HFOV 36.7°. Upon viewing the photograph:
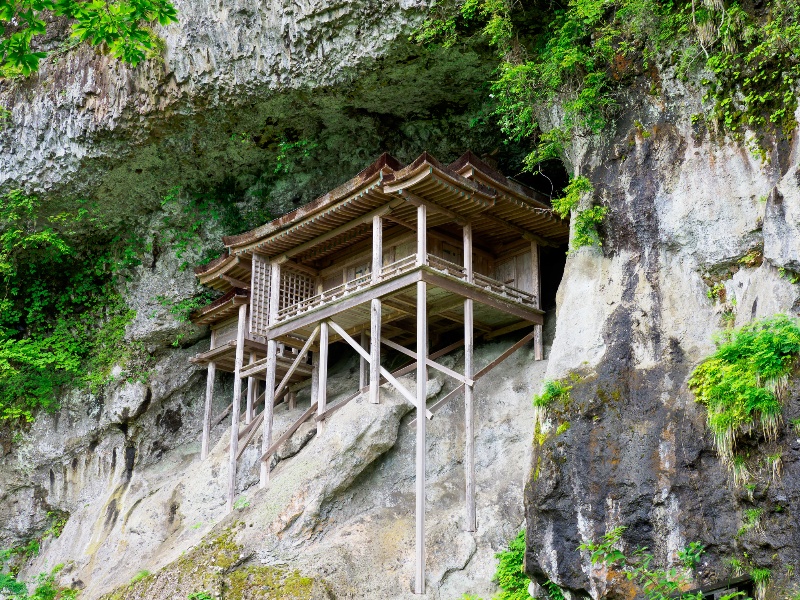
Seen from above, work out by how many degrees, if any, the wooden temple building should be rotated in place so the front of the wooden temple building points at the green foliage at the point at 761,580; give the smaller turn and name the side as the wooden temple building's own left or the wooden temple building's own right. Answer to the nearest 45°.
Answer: approximately 90° to the wooden temple building's own left

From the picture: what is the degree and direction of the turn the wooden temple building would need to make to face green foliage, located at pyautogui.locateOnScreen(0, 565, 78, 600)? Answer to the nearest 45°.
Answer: approximately 90° to its right

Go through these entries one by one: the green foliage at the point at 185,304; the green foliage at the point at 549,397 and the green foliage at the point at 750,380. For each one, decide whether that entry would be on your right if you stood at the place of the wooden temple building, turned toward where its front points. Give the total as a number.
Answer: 1

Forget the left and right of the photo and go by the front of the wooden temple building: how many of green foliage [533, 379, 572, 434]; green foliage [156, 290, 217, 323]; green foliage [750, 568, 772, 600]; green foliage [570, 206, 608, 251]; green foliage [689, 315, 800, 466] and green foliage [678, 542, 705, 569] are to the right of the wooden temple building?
1

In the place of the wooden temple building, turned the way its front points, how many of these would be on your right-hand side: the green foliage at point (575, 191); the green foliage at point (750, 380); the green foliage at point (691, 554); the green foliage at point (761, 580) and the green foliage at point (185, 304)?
1

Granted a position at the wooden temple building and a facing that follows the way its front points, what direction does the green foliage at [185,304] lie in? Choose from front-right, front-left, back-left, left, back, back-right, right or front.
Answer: right

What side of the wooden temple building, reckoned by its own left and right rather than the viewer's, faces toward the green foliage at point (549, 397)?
left

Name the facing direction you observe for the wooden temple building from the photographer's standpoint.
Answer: facing the viewer and to the left of the viewer

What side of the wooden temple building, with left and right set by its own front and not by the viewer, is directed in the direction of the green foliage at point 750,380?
left

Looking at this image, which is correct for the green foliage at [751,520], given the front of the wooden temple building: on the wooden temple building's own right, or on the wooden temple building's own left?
on the wooden temple building's own left
